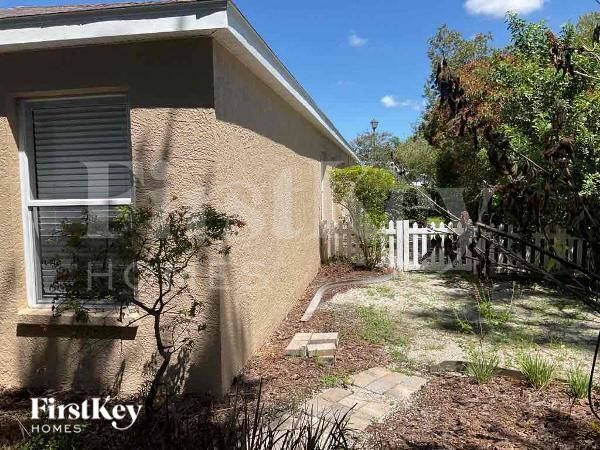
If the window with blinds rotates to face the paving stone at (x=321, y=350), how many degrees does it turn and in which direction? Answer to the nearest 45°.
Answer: approximately 90° to its left

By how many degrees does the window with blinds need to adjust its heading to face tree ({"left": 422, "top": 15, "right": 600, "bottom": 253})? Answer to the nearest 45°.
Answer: approximately 90° to its left

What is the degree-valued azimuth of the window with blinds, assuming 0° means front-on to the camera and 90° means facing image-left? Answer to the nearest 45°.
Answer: approximately 0°

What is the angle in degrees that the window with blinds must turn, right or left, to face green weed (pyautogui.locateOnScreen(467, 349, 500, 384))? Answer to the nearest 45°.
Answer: approximately 45° to its left

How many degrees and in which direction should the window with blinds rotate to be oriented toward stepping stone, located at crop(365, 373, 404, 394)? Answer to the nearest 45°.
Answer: approximately 45° to its left

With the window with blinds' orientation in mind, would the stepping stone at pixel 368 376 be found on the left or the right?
on its left

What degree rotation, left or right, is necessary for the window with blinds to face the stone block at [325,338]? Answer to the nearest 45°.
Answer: approximately 90° to its left

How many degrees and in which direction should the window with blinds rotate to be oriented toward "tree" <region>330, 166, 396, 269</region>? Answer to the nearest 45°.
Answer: approximately 135° to its left

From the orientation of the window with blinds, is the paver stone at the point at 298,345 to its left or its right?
on its left
